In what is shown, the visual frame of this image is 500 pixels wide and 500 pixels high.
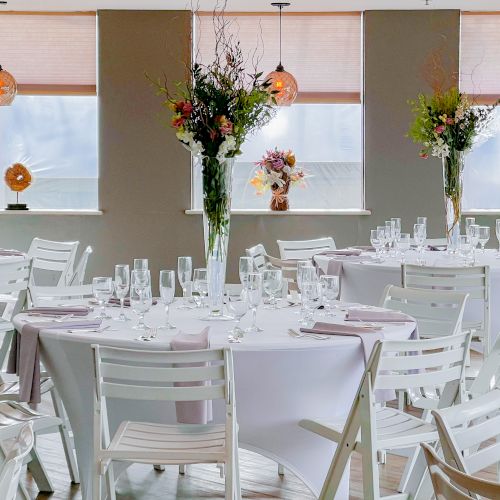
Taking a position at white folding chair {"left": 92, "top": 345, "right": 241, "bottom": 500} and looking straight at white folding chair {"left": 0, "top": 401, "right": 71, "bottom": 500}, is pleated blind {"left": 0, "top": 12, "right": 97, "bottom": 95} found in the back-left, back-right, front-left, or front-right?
front-right

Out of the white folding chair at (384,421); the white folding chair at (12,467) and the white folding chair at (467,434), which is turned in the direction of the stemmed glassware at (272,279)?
the white folding chair at (384,421)

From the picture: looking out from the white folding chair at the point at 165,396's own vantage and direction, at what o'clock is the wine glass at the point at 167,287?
The wine glass is roughly at 12 o'clock from the white folding chair.

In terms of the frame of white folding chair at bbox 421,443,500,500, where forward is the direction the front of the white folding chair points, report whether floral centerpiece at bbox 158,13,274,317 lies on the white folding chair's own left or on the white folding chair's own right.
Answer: on the white folding chair's own left

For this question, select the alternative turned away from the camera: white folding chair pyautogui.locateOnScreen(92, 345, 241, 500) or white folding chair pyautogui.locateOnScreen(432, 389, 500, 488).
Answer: white folding chair pyautogui.locateOnScreen(92, 345, 241, 500)

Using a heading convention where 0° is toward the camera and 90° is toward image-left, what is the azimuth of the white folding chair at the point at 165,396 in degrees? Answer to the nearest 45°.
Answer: approximately 180°

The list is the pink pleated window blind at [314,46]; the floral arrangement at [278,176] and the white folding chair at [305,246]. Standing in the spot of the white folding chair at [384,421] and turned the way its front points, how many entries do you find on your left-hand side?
0

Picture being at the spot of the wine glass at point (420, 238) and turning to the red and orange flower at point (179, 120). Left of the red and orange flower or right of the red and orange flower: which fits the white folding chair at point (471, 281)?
left

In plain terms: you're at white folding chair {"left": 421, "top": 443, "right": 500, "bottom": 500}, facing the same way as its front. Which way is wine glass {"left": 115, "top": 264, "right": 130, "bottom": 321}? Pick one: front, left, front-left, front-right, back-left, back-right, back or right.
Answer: left

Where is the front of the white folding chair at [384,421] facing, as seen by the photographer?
facing away from the viewer and to the left of the viewer

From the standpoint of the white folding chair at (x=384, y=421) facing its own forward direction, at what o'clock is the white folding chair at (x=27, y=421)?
the white folding chair at (x=27, y=421) is roughly at 11 o'clock from the white folding chair at (x=384, y=421).

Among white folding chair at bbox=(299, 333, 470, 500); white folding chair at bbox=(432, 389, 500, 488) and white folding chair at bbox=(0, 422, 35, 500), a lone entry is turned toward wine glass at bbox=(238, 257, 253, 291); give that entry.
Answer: white folding chair at bbox=(299, 333, 470, 500)
